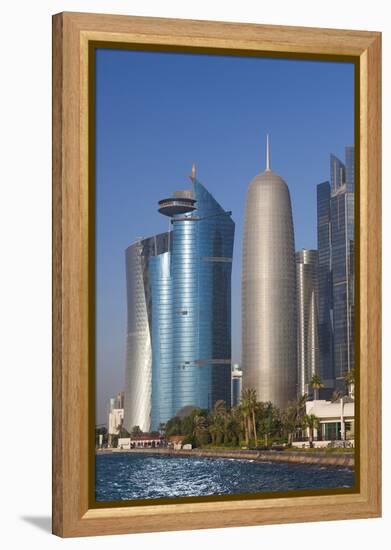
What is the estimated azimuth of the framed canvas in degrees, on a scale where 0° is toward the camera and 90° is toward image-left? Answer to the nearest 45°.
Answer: approximately 315°
